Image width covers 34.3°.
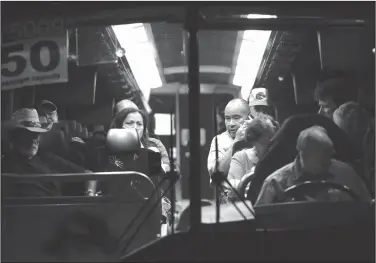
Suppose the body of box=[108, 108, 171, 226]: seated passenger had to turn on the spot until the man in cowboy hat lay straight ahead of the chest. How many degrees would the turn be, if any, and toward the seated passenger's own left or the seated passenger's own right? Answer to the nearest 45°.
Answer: approximately 90° to the seated passenger's own right

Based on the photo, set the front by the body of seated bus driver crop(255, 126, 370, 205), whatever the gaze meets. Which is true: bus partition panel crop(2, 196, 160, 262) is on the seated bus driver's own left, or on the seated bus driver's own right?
on the seated bus driver's own right

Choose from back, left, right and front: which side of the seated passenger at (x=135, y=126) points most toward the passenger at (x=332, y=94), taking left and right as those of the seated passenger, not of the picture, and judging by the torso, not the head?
left

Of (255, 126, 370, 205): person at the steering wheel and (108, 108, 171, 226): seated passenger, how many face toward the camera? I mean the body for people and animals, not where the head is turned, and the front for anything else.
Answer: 2

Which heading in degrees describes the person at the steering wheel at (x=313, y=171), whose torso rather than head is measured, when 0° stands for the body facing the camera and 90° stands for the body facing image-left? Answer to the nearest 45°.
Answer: approximately 0°

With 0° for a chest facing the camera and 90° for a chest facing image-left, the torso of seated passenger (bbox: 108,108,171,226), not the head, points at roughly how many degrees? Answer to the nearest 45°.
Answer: approximately 0°

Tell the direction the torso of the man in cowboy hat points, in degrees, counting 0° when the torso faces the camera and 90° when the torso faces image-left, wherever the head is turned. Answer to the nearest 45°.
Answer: approximately 315°

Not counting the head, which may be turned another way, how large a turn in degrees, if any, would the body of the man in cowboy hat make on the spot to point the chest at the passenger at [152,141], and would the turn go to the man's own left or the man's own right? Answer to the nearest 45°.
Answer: approximately 45° to the man's own left

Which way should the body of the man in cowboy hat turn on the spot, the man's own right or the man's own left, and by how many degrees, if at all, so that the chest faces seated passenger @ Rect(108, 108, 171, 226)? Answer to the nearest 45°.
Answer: approximately 45° to the man's own left
